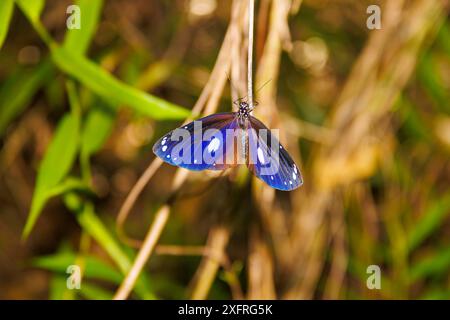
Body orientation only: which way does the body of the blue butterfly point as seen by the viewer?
away from the camera
